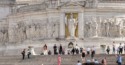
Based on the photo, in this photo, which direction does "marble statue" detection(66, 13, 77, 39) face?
toward the camera
